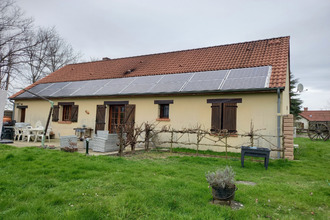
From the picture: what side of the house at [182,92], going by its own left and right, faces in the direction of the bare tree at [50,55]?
right

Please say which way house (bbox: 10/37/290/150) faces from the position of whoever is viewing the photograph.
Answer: facing the viewer and to the left of the viewer

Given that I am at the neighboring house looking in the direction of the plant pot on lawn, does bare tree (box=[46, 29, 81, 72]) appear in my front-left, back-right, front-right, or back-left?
front-right

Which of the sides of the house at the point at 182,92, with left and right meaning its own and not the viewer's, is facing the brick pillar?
left

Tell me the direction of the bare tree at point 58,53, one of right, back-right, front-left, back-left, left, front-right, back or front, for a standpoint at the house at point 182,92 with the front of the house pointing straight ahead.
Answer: right

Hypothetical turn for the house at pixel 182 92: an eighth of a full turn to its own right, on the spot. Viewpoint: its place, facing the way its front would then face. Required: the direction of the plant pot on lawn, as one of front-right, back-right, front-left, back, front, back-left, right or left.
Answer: left

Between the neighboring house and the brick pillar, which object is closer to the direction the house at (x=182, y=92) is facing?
the brick pillar

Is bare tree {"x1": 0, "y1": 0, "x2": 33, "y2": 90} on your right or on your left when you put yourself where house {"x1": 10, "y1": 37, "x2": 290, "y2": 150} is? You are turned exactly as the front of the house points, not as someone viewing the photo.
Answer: on your right

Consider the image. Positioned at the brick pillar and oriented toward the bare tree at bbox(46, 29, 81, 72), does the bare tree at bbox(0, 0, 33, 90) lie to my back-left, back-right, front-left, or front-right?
front-left

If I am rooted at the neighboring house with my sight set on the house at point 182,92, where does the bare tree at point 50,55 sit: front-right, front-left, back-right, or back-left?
front-right
